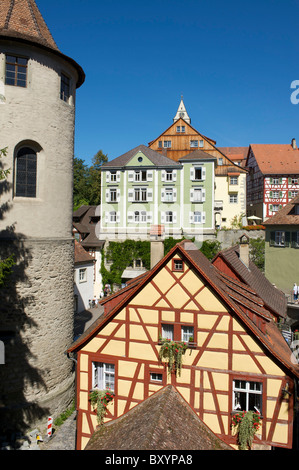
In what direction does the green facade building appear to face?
toward the camera

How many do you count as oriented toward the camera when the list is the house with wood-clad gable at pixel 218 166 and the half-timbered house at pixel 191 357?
2

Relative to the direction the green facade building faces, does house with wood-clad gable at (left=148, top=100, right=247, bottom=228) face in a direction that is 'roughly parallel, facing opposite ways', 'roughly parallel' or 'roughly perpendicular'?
roughly parallel

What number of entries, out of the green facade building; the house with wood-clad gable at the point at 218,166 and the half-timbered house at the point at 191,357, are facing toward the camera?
3

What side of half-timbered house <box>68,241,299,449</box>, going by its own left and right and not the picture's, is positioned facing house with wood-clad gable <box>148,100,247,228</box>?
back

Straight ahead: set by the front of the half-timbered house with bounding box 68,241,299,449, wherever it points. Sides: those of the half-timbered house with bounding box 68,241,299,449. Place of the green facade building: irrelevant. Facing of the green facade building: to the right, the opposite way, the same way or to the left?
the same way

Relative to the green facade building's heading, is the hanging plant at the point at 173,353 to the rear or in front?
in front

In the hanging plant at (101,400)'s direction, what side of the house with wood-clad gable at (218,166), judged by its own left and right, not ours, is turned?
front

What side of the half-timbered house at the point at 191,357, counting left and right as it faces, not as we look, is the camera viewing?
front

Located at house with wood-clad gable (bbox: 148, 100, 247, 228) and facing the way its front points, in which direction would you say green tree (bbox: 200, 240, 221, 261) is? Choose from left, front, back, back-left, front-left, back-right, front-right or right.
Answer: front

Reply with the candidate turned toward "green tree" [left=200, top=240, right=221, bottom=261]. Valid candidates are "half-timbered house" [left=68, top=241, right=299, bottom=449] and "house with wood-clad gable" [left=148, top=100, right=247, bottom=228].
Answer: "house with wood-clad gable" [left=148, top=100, right=247, bottom=228]

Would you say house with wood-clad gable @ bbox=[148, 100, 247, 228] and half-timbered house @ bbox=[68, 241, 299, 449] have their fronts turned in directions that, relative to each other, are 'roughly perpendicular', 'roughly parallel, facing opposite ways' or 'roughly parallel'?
roughly parallel

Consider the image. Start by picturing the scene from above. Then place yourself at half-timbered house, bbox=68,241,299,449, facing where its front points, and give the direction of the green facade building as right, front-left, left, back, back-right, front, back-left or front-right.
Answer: back

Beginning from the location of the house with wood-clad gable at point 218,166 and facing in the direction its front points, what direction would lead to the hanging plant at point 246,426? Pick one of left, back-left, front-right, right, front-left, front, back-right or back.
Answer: front

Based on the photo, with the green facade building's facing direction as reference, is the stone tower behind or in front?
in front

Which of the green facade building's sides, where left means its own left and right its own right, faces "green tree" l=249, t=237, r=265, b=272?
left

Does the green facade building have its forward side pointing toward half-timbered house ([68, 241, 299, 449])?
yes

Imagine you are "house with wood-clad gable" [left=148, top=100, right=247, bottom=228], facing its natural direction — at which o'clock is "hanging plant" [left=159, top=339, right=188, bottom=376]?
The hanging plant is roughly at 12 o'clock from the house with wood-clad gable.
